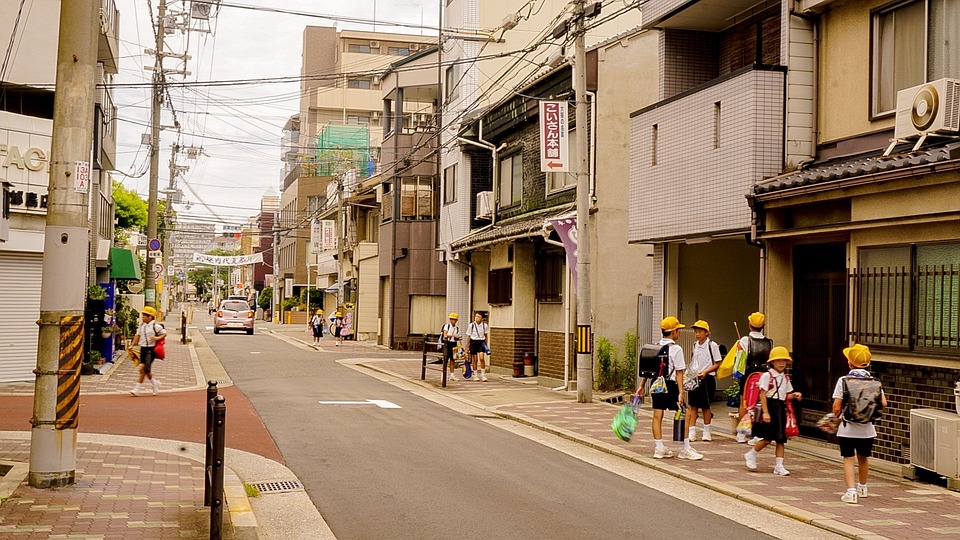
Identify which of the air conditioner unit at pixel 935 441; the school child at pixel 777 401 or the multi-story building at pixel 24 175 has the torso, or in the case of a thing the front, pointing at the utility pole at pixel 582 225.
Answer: the multi-story building

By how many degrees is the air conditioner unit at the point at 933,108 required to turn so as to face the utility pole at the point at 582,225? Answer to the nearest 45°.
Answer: approximately 90° to its right

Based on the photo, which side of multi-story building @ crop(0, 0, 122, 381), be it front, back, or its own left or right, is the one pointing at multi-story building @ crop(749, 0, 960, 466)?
front

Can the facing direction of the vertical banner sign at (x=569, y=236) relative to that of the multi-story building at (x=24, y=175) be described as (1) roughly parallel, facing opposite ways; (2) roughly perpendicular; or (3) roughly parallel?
roughly perpendicular

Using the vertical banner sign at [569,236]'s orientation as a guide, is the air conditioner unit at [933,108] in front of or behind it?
in front

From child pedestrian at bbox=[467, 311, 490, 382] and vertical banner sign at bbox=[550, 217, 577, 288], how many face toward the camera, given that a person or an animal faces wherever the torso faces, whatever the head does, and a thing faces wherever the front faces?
2

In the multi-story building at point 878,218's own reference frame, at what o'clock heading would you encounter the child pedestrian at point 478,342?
The child pedestrian is roughly at 3 o'clock from the multi-story building.

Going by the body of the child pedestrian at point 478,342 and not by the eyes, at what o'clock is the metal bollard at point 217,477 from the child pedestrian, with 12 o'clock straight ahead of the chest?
The metal bollard is roughly at 12 o'clock from the child pedestrian.

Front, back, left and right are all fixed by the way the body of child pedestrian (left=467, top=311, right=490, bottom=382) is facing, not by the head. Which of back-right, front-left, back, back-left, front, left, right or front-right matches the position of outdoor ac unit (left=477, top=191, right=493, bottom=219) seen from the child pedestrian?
back

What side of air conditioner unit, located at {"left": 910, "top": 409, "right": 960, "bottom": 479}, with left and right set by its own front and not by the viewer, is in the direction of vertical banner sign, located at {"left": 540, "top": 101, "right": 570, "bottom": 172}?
right

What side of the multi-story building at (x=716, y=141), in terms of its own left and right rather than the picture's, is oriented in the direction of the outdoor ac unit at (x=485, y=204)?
right

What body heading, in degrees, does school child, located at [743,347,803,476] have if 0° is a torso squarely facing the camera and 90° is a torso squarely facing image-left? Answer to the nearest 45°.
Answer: approximately 315°

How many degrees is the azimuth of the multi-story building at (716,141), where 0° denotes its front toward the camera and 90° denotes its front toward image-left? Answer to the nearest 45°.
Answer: approximately 45°
